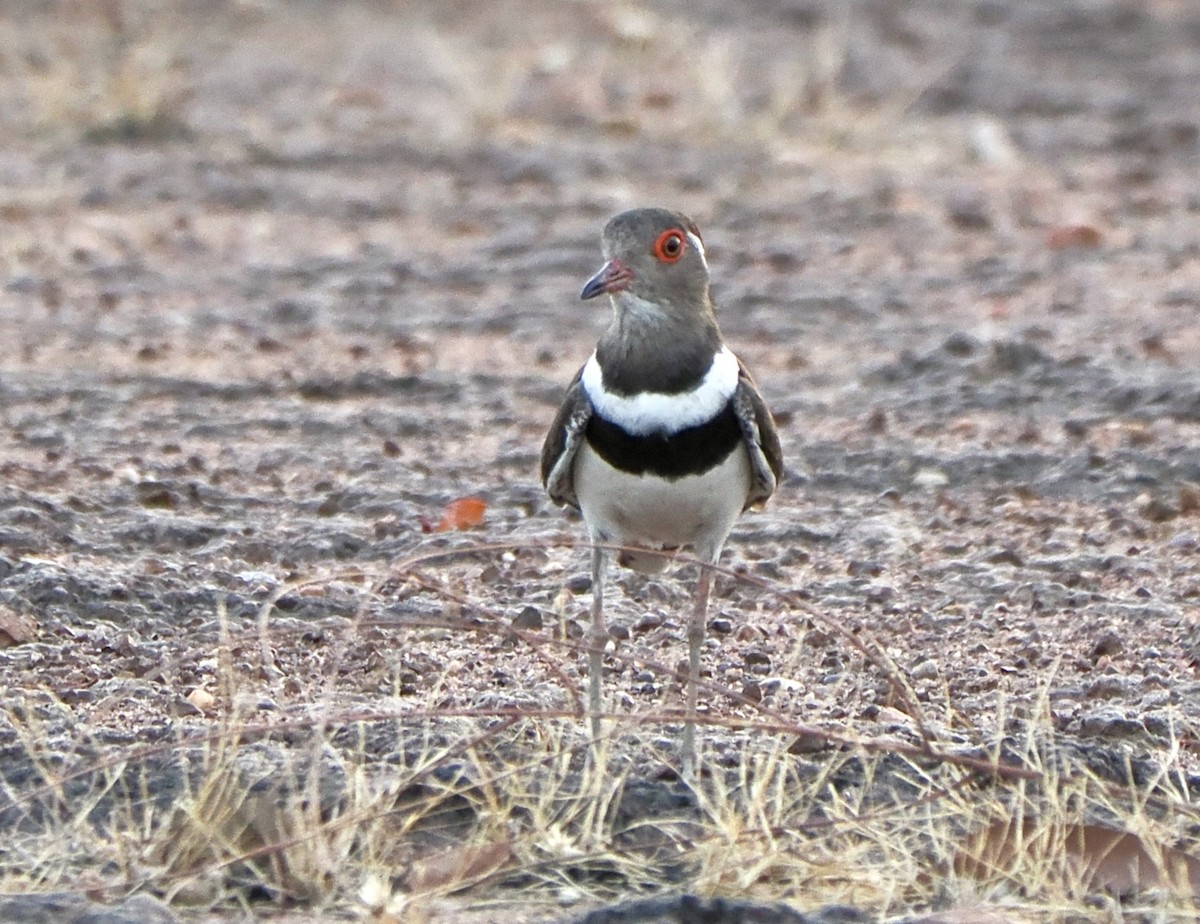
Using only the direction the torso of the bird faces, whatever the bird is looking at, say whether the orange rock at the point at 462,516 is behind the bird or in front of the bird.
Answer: behind

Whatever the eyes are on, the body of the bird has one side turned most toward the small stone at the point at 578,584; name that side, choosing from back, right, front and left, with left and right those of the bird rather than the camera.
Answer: back

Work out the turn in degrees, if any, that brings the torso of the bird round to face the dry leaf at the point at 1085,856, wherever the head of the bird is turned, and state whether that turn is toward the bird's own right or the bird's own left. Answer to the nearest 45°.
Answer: approximately 45° to the bird's own left

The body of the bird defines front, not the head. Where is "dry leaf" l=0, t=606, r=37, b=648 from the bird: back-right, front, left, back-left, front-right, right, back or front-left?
right

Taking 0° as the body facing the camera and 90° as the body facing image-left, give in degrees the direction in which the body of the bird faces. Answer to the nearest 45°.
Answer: approximately 0°

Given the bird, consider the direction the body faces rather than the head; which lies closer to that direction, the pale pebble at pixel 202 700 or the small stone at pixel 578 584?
the pale pebble

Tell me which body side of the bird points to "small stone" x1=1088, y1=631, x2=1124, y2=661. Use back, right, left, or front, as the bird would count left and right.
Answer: left
